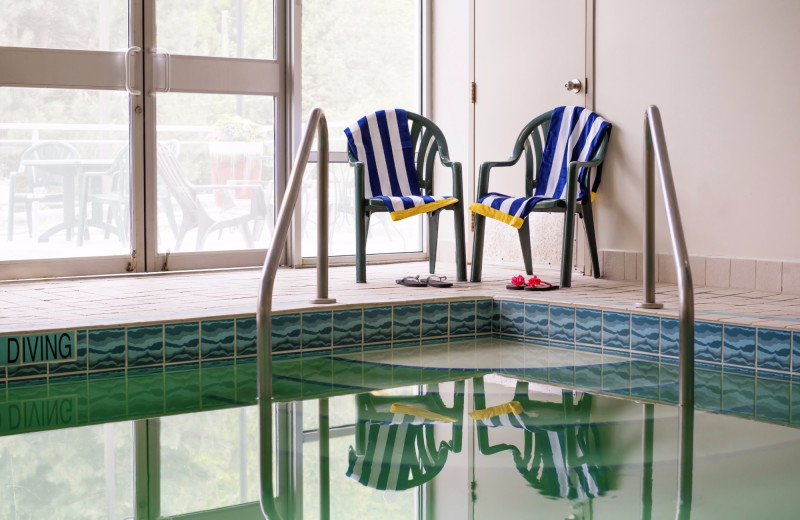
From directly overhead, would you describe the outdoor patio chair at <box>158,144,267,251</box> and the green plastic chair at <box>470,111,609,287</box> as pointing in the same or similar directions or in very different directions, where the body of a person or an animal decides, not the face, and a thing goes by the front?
very different directions

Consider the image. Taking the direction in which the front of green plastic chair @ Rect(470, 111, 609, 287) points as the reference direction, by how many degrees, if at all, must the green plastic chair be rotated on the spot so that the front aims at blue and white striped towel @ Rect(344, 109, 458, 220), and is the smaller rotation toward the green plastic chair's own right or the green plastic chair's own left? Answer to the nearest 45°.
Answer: approximately 45° to the green plastic chair's own right

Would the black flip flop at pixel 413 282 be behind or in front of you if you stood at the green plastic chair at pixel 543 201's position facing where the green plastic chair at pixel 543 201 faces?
in front

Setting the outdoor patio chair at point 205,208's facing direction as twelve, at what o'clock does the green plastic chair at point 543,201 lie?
The green plastic chair is roughly at 1 o'clock from the outdoor patio chair.

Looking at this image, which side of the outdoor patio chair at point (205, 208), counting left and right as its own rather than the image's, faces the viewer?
right

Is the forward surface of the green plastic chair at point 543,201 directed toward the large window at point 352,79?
no

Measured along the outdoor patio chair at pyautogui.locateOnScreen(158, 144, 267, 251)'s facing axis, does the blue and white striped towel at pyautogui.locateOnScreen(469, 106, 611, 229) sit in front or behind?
in front

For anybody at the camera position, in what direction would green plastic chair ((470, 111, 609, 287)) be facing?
facing the viewer and to the left of the viewer

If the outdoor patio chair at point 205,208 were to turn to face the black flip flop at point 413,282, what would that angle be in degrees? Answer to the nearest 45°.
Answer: approximately 45° to its right

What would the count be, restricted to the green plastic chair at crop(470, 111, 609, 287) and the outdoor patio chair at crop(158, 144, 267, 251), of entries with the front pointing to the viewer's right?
1

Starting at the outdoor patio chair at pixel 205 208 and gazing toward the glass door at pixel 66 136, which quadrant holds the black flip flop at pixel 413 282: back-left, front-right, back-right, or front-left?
front-left

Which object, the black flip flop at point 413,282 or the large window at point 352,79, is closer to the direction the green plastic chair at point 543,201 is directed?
the black flip flop
